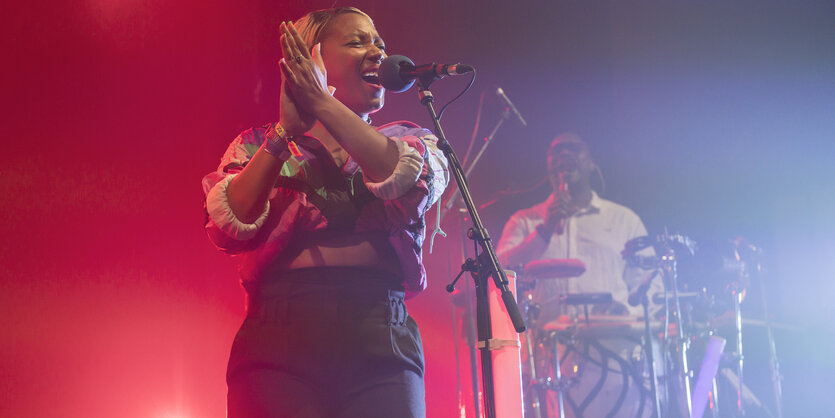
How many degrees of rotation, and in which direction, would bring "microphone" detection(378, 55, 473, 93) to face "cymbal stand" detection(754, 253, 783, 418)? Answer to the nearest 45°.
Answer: approximately 135° to its right

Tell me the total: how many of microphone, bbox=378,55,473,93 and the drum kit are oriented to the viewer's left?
1

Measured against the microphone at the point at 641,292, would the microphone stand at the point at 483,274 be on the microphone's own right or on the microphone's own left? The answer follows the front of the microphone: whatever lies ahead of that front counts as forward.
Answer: on the microphone's own left

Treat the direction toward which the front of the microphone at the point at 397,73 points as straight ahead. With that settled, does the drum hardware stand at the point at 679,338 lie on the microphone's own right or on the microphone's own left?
on the microphone's own right

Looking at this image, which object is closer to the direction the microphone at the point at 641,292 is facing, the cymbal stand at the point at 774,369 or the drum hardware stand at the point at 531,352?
the drum hardware stand

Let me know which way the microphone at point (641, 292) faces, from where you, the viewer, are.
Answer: facing to the left of the viewer

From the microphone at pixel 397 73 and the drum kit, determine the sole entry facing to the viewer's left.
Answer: the microphone

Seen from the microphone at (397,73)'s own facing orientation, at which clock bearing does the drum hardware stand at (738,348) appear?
The drum hardware stand is roughly at 4 o'clock from the microphone.

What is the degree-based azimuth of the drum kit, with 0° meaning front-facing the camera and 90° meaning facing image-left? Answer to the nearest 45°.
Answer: approximately 0°

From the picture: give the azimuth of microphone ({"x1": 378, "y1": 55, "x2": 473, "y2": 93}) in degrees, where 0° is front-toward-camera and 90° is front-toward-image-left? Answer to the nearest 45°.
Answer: approximately 90°

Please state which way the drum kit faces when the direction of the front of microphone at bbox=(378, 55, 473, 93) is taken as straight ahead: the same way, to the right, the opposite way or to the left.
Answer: to the left
